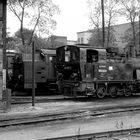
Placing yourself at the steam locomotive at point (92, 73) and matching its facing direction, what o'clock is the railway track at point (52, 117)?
The railway track is roughly at 5 o'clock from the steam locomotive.

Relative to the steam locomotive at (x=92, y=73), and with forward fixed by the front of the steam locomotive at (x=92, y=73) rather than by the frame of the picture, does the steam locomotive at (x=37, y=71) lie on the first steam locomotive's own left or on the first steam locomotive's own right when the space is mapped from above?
on the first steam locomotive's own left

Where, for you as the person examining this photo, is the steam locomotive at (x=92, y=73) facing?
facing away from the viewer and to the right of the viewer

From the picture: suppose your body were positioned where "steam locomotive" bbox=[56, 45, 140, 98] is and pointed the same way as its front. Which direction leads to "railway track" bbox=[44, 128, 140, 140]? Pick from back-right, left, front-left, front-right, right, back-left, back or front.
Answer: back-right
